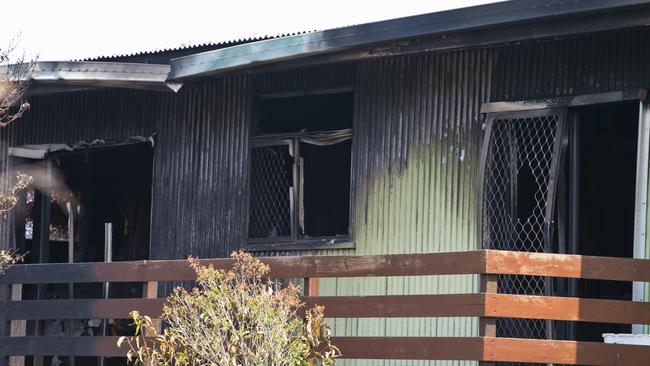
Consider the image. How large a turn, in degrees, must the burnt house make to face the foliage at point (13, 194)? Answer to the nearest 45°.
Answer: approximately 90° to its right

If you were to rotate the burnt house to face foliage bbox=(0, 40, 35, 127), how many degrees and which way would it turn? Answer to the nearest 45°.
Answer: approximately 90° to its right

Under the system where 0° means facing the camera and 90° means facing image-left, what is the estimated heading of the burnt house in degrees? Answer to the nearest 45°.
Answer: approximately 0°
